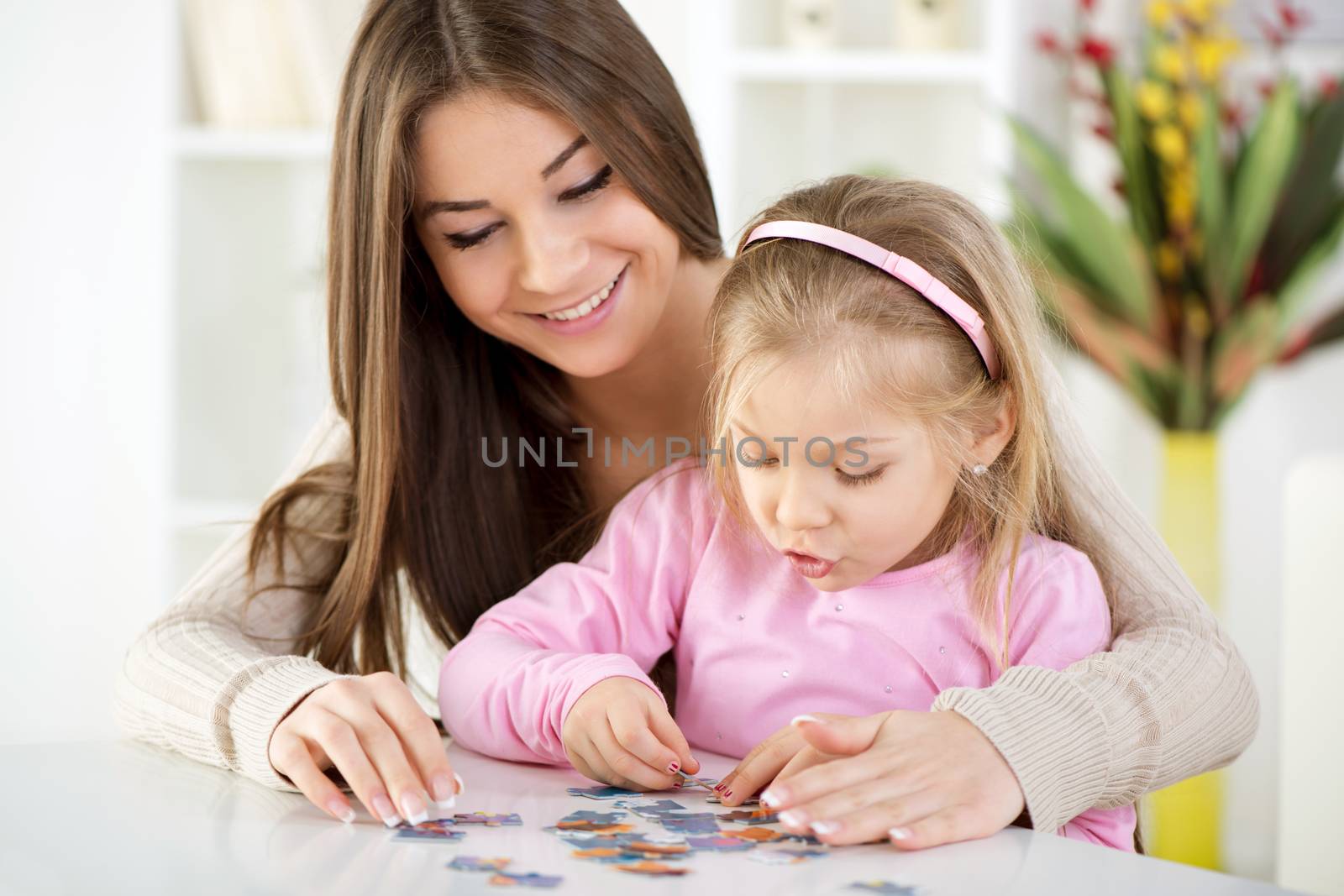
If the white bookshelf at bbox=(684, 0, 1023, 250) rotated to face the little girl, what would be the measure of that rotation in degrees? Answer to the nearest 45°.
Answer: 0° — it already faces them

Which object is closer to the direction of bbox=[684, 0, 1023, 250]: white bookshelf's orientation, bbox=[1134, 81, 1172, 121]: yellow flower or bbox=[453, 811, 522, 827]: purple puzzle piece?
the purple puzzle piece

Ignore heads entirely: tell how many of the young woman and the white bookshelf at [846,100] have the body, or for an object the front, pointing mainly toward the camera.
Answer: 2

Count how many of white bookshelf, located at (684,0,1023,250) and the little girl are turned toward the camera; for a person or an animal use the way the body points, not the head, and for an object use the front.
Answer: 2

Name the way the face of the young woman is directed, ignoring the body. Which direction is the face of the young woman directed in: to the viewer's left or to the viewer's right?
to the viewer's right

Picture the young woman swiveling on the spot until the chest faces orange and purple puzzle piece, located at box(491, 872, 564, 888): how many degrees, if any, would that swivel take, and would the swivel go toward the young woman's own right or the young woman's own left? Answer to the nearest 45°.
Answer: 0° — they already face it

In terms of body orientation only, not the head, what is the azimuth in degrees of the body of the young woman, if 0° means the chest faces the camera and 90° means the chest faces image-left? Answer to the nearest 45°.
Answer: approximately 0°

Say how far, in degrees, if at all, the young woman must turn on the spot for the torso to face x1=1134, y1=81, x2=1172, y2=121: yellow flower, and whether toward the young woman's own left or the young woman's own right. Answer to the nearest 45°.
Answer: approximately 135° to the young woman's own left

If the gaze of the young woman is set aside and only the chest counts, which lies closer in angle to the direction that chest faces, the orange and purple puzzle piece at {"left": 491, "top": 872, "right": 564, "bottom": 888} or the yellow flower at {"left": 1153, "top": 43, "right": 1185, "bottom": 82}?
the orange and purple puzzle piece

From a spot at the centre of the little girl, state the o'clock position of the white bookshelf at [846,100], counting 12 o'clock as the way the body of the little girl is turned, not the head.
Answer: The white bookshelf is roughly at 6 o'clock from the little girl.
